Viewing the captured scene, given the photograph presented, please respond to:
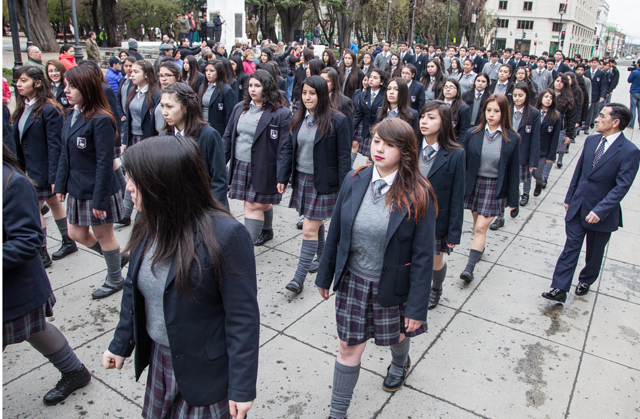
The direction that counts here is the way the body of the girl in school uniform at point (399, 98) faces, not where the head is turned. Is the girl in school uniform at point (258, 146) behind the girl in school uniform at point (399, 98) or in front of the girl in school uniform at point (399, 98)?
in front

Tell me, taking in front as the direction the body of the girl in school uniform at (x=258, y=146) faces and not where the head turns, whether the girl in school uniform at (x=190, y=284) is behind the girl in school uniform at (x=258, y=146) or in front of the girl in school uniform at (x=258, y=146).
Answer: in front

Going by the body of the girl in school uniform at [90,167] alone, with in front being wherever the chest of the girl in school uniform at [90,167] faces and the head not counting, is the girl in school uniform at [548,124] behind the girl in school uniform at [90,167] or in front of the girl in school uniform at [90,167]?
behind

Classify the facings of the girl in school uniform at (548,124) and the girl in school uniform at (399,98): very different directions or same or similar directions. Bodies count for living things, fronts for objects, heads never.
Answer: same or similar directions

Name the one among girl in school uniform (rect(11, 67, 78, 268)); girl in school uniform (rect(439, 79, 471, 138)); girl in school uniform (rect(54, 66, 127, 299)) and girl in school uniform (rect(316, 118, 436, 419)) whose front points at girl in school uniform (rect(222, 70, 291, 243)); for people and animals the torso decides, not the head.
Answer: girl in school uniform (rect(439, 79, 471, 138))

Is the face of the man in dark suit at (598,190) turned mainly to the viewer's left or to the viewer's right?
to the viewer's left

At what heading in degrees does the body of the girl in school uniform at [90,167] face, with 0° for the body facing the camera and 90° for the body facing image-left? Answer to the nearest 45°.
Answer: approximately 45°

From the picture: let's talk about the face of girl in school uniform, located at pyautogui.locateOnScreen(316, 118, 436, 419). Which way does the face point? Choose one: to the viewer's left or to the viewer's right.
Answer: to the viewer's left

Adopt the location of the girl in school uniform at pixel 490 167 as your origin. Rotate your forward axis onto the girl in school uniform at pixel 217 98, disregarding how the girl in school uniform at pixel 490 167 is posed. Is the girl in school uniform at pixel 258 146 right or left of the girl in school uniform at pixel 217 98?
left

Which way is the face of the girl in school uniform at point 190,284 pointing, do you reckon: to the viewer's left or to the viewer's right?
to the viewer's left

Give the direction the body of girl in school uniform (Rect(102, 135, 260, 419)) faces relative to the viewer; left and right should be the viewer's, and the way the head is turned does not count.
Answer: facing the viewer and to the left of the viewer

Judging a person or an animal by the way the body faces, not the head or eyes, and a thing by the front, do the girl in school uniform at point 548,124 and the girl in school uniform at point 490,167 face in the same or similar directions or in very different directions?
same or similar directions

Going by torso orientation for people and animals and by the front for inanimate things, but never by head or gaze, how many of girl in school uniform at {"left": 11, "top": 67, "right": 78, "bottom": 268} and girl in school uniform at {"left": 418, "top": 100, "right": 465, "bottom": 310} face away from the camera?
0
